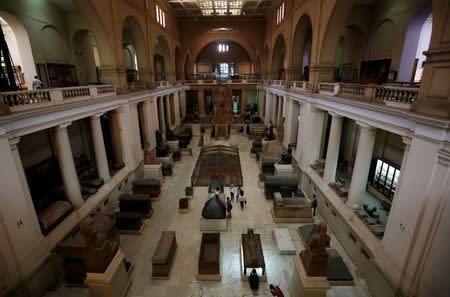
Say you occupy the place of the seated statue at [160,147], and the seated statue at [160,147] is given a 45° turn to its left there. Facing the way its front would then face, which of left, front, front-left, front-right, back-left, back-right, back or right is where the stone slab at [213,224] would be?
back-right

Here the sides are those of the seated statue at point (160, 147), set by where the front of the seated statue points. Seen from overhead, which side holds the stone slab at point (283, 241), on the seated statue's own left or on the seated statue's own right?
on the seated statue's own right

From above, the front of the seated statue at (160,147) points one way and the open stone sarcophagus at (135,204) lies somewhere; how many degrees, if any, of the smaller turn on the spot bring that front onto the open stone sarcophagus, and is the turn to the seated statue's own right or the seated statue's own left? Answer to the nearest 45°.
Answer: approximately 90° to the seated statue's own right

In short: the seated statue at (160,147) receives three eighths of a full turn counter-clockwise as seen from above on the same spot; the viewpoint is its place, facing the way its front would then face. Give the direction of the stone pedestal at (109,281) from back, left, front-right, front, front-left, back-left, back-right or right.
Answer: back-left

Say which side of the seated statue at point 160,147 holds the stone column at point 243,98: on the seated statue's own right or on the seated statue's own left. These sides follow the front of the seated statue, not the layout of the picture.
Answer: on the seated statue's own left

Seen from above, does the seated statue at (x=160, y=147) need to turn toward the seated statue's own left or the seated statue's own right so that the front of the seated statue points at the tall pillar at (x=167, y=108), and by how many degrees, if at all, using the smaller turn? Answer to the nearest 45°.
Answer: approximately 90° to the seated statue's own left

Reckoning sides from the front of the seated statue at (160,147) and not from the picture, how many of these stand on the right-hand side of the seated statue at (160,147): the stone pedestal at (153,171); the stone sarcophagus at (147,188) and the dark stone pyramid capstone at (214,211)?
3

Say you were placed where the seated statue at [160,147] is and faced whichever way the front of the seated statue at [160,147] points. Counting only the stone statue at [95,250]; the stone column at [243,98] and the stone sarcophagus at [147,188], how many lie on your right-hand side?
2

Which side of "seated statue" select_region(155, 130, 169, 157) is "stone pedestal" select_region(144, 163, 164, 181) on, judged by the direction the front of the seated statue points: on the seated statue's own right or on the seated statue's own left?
on the seated statue's own right

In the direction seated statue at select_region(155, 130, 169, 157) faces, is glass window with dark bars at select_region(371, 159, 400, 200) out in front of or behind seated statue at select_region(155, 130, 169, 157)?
in front

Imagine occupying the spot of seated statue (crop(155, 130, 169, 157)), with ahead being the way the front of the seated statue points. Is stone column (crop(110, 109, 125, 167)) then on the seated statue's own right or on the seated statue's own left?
on the seated statue's own right

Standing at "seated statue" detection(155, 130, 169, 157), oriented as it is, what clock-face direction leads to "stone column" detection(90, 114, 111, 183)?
The stone column is roughly at 4 o'clock from the seated statue.

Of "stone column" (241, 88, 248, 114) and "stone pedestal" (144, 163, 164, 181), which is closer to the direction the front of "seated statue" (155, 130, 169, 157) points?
the stone column

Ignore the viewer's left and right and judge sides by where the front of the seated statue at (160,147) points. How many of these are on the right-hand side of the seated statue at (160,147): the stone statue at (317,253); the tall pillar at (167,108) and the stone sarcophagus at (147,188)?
2

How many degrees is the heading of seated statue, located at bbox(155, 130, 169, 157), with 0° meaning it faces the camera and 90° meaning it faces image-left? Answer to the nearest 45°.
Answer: approximately 270°

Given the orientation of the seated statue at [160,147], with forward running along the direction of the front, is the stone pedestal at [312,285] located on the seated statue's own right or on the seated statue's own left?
on the seated statue's own right
